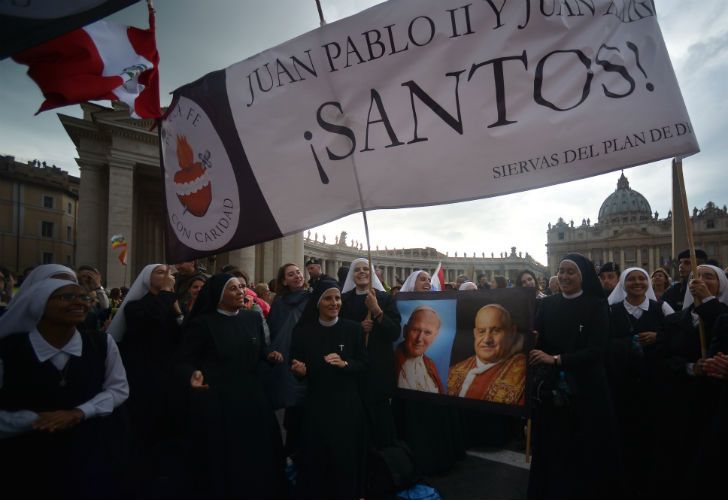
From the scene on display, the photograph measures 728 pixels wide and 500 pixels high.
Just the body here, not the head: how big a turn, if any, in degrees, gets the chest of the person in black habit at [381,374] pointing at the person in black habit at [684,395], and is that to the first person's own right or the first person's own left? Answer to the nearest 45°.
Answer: approximately 90° to the first person's own left

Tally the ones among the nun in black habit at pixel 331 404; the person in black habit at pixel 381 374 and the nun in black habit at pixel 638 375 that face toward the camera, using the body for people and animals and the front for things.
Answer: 3

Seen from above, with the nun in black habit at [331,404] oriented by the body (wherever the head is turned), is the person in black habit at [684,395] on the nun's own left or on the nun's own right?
on the nun's own left

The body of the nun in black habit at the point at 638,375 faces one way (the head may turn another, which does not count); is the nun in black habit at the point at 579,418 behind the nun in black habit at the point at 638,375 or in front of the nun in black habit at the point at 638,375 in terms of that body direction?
in front

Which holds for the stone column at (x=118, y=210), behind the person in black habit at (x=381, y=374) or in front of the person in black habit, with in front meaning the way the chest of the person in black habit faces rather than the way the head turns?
behind

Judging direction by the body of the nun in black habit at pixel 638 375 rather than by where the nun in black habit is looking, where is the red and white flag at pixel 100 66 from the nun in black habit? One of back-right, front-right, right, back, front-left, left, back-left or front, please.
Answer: front-right

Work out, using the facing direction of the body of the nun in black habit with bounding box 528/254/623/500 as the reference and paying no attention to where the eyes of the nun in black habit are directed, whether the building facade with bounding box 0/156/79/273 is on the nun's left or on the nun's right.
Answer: on the nun's right

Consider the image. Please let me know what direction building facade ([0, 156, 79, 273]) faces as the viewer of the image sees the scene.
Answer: facing the viewer and to the right of the viewer

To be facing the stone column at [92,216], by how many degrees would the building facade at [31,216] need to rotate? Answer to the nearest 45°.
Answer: approximately 45° to its right

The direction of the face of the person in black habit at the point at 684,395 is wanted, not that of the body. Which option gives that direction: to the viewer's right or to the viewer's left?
to the viewer's left

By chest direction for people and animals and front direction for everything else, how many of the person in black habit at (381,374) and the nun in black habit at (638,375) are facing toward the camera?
2

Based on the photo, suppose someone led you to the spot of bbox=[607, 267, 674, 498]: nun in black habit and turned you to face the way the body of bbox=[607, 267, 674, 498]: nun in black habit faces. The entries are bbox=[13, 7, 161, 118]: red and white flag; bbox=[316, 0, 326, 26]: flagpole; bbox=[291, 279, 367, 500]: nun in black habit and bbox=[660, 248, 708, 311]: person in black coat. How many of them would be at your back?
1

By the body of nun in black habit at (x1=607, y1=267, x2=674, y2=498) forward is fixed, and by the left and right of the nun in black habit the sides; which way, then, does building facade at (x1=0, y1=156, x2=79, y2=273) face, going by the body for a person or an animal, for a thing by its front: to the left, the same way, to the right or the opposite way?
to the left

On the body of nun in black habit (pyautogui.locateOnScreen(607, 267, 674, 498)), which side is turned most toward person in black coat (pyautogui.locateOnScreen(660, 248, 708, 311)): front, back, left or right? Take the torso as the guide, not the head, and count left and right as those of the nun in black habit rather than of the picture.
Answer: back

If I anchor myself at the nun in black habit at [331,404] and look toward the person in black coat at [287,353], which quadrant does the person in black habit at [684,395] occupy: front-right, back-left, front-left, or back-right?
back-right

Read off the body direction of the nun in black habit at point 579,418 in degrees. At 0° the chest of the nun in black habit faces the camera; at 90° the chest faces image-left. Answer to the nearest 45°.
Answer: approximately 45°
